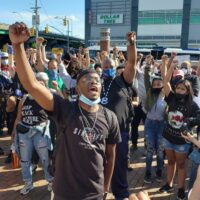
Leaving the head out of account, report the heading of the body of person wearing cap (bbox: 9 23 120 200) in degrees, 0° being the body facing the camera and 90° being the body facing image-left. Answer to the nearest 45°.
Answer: approximately 315°

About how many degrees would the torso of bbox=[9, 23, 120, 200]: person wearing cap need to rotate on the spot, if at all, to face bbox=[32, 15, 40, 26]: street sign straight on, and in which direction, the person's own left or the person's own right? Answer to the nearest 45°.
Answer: approximately 135° to the person's own left
